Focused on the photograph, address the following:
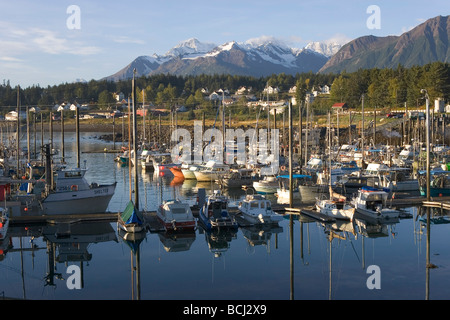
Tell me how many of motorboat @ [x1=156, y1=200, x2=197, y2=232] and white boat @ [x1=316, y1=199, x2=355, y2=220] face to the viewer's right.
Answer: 0

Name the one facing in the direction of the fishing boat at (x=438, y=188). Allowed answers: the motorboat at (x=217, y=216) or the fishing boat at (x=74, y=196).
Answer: the fishing boat at (x=74, y=196)
